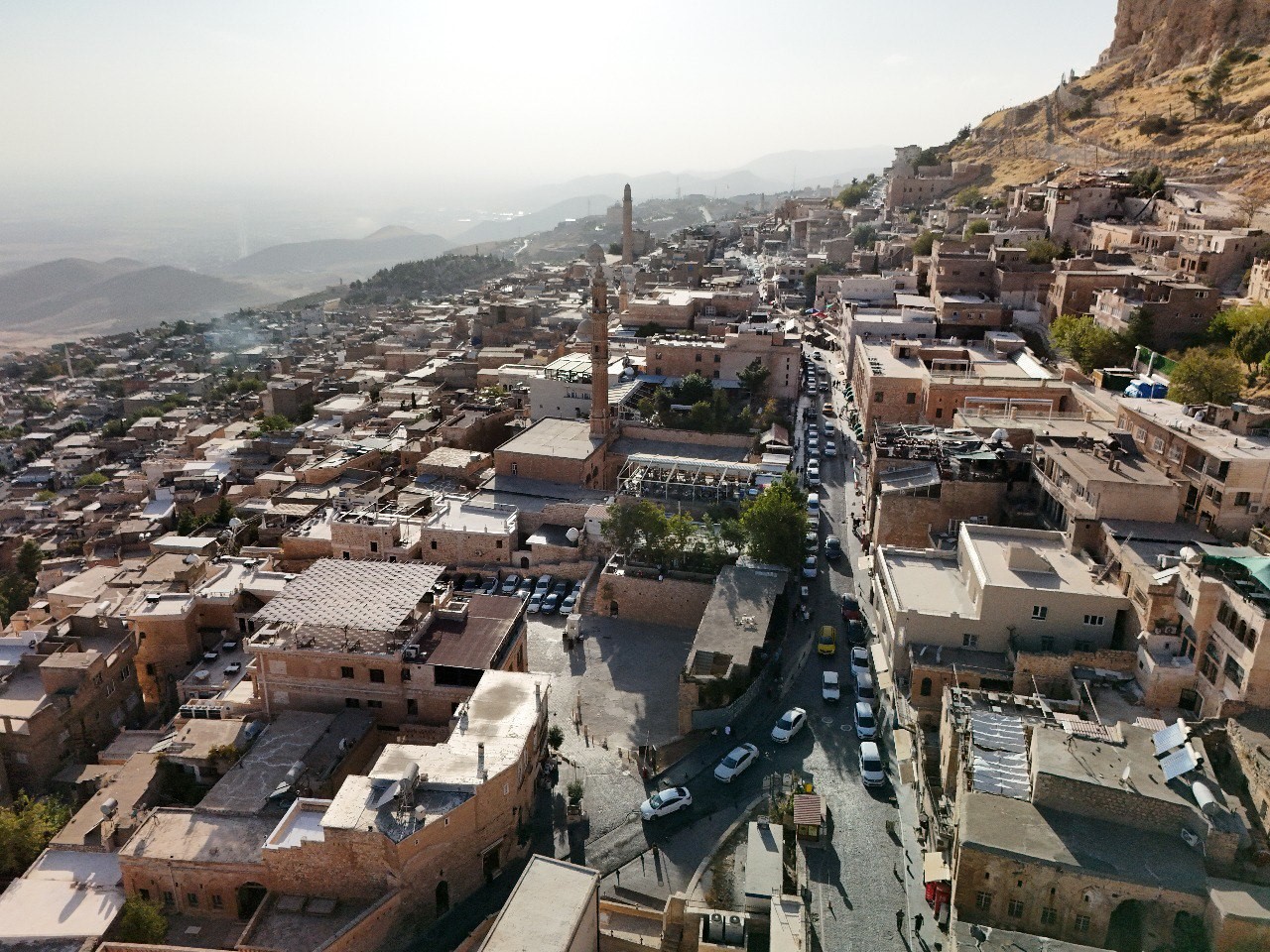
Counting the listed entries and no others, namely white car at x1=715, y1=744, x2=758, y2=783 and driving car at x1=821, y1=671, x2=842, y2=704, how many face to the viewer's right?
0

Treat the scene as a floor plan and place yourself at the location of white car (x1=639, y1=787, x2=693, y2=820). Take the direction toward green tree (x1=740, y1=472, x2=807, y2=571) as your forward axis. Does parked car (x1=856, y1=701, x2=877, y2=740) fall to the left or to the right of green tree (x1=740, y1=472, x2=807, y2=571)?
right

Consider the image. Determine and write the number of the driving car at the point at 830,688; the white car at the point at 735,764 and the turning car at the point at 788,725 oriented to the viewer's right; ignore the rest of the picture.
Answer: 0

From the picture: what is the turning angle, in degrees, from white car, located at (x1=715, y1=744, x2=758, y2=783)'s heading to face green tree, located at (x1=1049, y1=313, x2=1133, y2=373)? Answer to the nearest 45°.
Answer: approximately 180°

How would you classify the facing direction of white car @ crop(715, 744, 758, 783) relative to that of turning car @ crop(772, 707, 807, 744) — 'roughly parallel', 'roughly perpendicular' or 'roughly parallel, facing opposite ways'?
roughly parallel

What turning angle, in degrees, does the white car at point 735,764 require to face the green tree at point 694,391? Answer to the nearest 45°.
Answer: approximately 135° to its right

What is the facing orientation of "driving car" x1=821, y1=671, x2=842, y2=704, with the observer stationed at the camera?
facing the viewer

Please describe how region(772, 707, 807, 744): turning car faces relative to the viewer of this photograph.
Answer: facing the viewer and to the left of the viewer

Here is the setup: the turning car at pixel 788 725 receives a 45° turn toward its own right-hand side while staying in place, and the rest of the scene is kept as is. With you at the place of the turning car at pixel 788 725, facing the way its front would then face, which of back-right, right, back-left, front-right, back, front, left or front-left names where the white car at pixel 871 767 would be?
back-left

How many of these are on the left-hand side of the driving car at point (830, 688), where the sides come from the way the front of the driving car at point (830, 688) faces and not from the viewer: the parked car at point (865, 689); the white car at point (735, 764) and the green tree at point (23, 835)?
1
